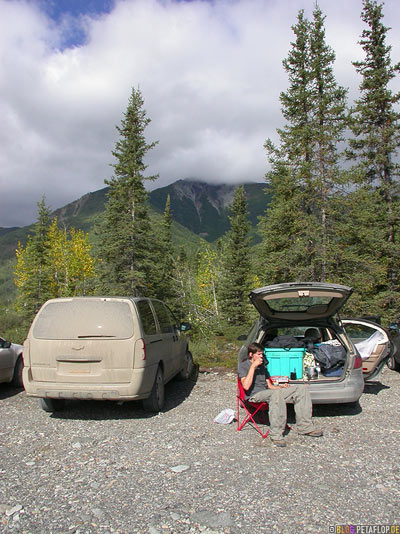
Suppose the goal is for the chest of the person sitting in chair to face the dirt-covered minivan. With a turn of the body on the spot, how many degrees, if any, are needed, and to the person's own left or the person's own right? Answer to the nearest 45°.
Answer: approximately 135° to the person's own right

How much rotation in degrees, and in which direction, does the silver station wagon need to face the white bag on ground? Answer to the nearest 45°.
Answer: approximately 135° to its left

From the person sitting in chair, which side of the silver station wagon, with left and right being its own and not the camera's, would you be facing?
back

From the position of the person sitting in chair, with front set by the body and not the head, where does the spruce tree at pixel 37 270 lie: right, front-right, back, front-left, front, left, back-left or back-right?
back

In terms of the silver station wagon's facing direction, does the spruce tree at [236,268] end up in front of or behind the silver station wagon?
in front

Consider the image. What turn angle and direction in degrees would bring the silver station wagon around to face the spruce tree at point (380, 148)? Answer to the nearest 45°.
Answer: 0° — it already faces it

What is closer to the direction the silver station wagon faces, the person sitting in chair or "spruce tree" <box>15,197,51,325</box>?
the spruce tree

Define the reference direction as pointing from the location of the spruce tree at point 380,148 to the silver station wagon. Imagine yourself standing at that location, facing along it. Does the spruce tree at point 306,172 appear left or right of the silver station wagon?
right

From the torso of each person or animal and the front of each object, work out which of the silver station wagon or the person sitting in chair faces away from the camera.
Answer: the silver station wagon

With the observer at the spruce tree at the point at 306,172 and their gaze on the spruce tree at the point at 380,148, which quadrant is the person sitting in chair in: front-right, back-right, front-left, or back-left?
back-right

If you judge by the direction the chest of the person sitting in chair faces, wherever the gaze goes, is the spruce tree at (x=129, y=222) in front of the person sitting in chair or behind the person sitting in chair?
behind

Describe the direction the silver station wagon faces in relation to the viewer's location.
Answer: facing away from the viewer

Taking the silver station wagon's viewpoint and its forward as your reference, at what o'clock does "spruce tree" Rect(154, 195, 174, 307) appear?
The spruce tree is roughly at 11 o'clock from the silver station wagon.

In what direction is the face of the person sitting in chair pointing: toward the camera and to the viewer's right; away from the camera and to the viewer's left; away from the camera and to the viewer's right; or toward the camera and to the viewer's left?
toward the camera and to the viewer's right

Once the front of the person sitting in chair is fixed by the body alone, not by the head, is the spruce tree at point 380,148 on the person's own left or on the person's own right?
on the person's own left

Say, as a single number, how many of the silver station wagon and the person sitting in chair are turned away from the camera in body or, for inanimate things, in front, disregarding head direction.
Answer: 1

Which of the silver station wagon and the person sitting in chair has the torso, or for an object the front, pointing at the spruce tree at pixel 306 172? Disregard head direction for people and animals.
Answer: the silver station wagon
